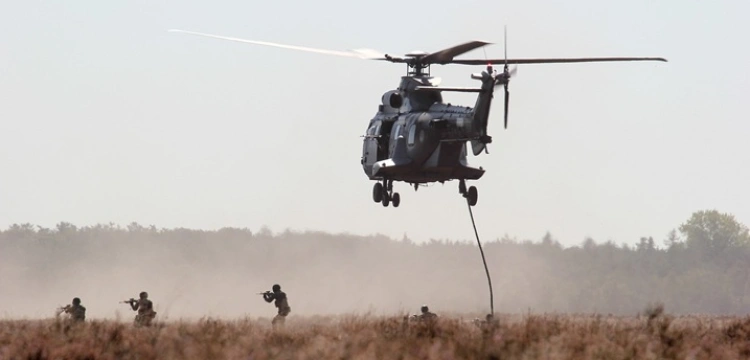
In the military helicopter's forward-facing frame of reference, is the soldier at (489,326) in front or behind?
behind
